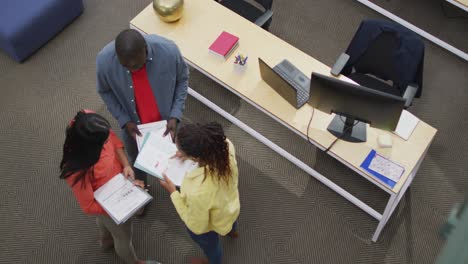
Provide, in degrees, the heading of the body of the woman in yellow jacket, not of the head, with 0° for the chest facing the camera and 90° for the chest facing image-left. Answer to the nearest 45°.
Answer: approximately 135°

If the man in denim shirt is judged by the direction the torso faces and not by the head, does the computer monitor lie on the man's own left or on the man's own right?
on the man's own left

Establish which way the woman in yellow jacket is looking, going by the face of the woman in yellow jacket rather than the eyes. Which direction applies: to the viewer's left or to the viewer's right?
to the viewer's left

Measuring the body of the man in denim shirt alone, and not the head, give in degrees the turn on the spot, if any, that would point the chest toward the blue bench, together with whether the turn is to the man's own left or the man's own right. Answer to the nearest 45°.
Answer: approximately 135° to the man's own right

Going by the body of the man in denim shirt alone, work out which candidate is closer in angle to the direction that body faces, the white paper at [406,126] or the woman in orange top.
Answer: the woman in orange top

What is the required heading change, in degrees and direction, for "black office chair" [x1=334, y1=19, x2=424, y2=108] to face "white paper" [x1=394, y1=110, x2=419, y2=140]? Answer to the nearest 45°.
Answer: approximately 90° to its left

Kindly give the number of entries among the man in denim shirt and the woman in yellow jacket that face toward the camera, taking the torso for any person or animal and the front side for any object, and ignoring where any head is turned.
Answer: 1

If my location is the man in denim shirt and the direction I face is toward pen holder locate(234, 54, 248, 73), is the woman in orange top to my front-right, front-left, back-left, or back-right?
back-right

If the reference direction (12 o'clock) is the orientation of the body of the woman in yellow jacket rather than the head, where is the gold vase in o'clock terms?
The gold vase is roughly at 1 o'clock from the woman in yellow jacket.

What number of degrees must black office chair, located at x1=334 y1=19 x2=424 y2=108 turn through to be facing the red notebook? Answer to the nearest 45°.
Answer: approximately 45° to its right

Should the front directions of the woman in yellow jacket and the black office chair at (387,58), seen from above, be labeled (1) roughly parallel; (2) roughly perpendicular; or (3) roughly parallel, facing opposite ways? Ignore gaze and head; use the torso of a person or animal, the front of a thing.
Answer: roughly perpendicular

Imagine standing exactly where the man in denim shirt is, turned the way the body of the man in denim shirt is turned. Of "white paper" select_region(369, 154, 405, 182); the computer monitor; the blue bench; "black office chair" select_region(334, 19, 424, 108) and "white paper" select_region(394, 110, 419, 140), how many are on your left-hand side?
4
